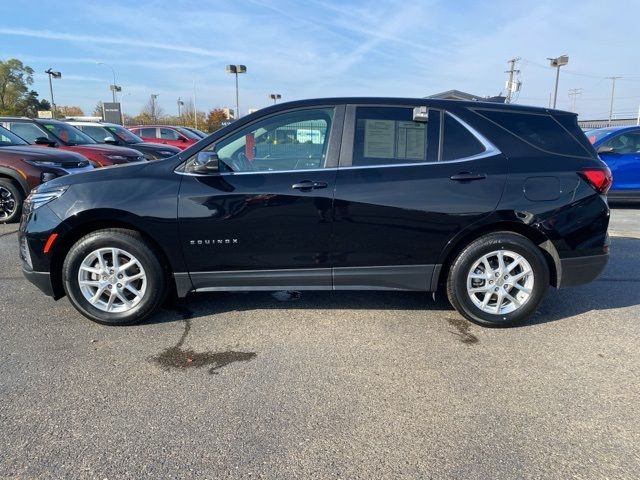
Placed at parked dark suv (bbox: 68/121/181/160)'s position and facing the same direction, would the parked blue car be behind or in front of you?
in front

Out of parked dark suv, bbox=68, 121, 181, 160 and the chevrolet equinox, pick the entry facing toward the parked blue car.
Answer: the parked dark suv

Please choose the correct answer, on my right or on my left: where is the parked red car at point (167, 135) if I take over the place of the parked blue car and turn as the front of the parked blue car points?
on my right

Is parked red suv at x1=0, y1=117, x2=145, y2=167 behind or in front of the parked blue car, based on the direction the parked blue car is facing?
in front

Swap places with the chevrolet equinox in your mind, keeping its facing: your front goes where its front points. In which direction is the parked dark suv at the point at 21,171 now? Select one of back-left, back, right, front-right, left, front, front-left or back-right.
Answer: front-right

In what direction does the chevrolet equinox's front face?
to the viewer's left

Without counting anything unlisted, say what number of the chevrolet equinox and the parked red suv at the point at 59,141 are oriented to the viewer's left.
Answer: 1

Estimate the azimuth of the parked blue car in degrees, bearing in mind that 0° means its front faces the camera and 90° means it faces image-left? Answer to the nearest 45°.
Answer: approximately 45°
